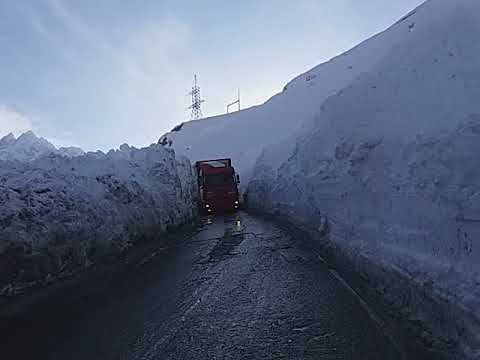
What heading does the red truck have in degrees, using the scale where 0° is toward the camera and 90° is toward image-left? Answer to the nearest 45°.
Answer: approximately 0°
